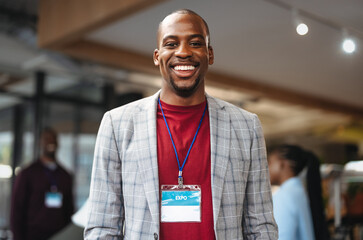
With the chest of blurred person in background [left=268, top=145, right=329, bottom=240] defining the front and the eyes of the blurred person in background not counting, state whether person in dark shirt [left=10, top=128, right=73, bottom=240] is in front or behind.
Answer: in front

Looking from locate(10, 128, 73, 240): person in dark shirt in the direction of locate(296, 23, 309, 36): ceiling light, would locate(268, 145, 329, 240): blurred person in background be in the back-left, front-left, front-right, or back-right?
front-right

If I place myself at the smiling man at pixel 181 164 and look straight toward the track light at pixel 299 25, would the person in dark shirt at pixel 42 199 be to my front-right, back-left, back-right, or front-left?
front-left

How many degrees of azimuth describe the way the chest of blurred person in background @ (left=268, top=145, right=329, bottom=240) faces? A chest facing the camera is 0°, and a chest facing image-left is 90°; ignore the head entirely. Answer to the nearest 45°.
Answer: approximately 90°

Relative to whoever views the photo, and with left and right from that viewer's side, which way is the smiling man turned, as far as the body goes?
facing the viewer

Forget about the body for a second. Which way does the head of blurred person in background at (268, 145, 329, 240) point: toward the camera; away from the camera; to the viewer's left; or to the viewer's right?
to the viewer's left

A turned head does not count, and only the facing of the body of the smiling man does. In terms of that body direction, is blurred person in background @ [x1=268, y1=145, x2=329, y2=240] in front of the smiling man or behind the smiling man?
behind
